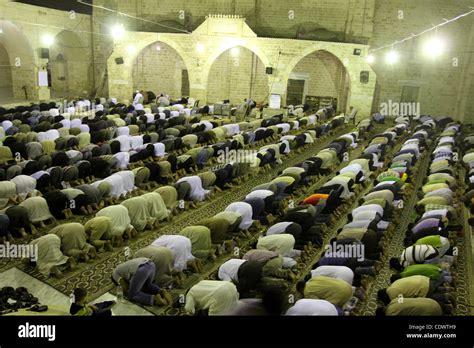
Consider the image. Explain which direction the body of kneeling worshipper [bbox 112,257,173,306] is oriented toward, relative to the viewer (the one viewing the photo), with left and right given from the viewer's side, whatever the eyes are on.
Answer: facing away from the viewer and to the left of the viewer

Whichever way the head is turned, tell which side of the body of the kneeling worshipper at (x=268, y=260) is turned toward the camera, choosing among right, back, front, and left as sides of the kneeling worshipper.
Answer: left

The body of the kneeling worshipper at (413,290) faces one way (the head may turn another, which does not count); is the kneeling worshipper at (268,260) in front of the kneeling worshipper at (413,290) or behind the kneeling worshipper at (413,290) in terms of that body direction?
in front

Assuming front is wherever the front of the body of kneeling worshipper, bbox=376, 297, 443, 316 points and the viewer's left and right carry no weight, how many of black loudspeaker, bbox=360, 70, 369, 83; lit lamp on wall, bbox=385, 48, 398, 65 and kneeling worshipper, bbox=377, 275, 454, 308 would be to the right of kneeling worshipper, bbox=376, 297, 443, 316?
3

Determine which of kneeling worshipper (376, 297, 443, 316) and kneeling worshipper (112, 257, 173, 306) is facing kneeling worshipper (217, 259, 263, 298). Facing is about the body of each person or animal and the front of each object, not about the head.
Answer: kneeling worshipper (376, 297, 443, 316)

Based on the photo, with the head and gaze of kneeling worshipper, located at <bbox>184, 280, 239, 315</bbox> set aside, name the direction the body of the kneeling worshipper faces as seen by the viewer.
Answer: to the viewer's left

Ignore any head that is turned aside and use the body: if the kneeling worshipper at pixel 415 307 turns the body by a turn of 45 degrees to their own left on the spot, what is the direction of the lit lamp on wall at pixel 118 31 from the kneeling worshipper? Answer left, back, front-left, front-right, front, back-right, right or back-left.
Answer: right

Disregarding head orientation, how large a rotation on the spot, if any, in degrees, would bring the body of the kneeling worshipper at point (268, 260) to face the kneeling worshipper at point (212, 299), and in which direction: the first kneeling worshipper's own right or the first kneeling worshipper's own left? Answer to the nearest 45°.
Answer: approximately 45° to the first kneeling worshipper's own left

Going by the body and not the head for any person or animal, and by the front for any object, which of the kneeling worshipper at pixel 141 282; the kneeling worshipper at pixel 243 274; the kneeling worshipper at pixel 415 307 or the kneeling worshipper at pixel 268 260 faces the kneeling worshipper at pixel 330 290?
the kneeling worshipper at pixel 415 307

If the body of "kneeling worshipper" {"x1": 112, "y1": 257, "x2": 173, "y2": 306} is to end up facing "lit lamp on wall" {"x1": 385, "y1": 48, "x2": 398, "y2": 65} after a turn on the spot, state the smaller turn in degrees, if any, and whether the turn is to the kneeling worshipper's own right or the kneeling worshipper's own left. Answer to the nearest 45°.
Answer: approximately 90° to the kneeling worshipper's own right

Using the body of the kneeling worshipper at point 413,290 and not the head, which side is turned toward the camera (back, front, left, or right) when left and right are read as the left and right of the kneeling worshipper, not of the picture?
left

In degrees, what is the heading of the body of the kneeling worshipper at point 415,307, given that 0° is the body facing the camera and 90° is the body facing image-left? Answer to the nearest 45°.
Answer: approximately 90°

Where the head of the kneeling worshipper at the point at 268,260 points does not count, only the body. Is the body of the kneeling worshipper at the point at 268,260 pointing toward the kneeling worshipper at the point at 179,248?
yes

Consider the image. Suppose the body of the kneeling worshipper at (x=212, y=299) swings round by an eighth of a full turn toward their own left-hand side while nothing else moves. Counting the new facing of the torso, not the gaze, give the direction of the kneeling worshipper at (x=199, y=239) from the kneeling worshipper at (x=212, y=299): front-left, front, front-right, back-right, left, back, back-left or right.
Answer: back-right
